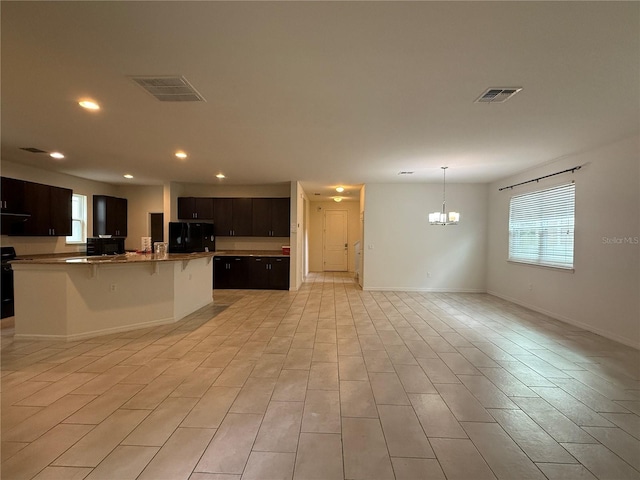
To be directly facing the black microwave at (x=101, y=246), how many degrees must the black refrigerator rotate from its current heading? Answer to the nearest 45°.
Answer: approximately 90° to its right

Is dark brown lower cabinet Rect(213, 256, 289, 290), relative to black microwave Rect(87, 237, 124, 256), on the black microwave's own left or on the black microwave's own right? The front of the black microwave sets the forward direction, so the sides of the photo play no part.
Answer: on the black microwave's own left

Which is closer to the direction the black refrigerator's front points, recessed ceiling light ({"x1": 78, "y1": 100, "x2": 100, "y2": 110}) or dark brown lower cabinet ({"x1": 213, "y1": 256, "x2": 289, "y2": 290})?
the recessed ceiling light

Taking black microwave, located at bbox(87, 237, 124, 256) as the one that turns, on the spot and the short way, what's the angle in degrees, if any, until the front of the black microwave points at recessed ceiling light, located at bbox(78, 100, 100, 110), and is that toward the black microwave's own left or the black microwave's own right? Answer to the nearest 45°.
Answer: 0° — it already faces it

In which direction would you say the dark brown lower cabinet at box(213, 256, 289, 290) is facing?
toward the camera

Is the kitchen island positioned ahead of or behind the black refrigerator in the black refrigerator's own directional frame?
ahead

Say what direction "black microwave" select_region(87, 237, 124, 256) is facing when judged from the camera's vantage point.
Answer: facing the viewer

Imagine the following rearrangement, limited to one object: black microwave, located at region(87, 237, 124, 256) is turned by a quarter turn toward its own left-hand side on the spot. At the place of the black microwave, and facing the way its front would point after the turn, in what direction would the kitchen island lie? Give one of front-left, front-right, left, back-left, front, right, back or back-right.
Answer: right

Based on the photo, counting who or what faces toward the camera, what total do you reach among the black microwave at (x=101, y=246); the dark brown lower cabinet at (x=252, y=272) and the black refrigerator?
3

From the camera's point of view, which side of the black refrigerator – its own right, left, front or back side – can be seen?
front

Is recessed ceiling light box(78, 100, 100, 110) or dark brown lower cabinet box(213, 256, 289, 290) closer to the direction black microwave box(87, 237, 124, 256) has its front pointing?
the recessed ceiling light

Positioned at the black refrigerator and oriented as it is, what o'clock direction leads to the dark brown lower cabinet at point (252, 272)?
The dark brown lower cabinet is roughly at 10 o'clock from the black refrigerator.

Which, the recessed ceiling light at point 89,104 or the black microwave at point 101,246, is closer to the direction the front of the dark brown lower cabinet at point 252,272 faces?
the recessed ceiling light

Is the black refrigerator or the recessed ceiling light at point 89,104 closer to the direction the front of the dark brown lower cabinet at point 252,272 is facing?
the recessed ceiling light
